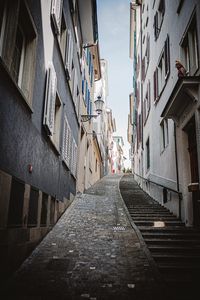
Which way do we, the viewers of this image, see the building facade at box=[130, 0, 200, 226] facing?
facing to the left of the viewer

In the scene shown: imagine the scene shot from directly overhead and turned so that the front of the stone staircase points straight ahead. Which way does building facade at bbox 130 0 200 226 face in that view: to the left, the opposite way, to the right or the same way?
to the right

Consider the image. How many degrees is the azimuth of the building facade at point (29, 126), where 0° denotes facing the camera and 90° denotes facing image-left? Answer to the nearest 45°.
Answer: approximately 270°

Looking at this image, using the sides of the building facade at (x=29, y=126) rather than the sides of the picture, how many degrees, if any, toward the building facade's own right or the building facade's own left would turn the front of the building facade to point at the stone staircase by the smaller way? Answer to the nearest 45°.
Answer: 0° — it already faces it

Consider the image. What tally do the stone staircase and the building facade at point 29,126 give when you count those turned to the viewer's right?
1

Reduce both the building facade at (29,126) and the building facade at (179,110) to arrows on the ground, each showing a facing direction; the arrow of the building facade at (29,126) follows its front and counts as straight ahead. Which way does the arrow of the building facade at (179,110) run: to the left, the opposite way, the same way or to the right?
the opposite way
